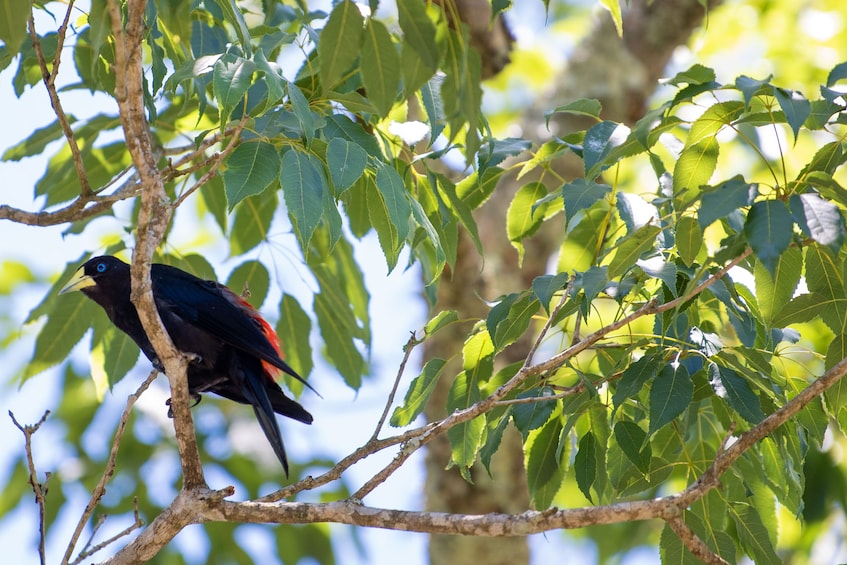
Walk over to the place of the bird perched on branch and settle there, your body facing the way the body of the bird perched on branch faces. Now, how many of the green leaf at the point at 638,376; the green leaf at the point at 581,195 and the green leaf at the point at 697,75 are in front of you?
0

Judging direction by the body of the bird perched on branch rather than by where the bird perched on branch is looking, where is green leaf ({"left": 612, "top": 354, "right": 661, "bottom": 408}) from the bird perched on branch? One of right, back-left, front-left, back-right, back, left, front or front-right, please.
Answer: back-left

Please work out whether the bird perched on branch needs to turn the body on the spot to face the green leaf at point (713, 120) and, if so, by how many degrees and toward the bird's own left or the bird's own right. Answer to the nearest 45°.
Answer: approximately 135° to the bird's own left

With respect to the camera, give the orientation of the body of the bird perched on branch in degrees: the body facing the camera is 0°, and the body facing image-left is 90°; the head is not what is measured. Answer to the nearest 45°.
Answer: approximately 90°
